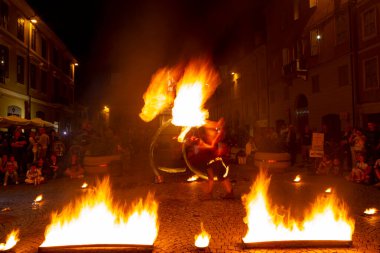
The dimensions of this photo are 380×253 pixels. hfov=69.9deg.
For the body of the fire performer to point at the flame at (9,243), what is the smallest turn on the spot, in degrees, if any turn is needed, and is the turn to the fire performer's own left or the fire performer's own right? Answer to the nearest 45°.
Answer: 0° — they already face it

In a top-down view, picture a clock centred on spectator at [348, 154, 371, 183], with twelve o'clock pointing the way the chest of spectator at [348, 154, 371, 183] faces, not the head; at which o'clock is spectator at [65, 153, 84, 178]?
spectator at [65, 153, 84, 178] is roughly at 1 o'clock from spectator at [348, 154, 371, 183].

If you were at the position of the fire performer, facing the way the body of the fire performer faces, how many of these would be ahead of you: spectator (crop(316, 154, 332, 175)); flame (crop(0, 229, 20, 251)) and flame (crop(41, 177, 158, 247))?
2

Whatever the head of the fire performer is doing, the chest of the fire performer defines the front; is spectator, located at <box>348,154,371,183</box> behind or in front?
behind

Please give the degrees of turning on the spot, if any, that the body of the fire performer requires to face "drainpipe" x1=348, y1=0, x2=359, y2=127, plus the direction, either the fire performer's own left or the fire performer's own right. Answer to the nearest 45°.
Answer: approximately 180°

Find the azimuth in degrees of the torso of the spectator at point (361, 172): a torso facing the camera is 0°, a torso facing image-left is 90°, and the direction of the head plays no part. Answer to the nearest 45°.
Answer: approximately 45°

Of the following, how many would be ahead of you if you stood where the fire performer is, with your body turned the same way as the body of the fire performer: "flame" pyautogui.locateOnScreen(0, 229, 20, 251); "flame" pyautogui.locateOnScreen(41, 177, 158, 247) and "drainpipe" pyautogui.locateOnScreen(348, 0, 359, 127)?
2

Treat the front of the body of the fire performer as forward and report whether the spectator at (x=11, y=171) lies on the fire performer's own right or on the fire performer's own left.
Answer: on the fire performer's own right

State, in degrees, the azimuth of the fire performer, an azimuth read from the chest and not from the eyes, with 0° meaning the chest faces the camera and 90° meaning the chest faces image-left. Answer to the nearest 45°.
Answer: approximately 45°

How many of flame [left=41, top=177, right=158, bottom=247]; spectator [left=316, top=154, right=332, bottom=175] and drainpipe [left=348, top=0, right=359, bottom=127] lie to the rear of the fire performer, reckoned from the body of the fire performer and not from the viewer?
2
